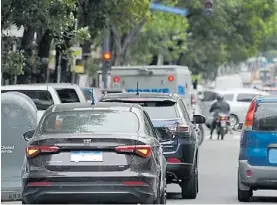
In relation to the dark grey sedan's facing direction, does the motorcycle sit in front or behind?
in front

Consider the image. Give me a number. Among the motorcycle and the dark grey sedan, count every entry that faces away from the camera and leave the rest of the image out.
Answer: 2

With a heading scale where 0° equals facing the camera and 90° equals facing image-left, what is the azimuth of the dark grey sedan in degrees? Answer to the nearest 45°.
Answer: approximately 180°

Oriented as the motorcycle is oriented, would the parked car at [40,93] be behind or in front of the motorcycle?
behind

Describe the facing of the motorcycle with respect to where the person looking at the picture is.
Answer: facing away from the viewer

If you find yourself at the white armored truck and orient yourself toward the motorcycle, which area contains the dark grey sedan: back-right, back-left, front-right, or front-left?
back-right

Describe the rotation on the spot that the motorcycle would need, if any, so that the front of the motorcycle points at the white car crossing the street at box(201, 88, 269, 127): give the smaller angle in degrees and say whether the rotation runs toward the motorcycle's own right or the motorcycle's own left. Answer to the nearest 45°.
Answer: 0° — it already faces it

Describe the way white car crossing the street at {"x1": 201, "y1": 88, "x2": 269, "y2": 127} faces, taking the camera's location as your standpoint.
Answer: facing away from the viewer and to the right of the viewer

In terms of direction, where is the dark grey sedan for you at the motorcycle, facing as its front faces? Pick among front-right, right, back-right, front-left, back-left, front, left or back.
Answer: back

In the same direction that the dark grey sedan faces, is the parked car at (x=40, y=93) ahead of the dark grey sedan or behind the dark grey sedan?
ahead
